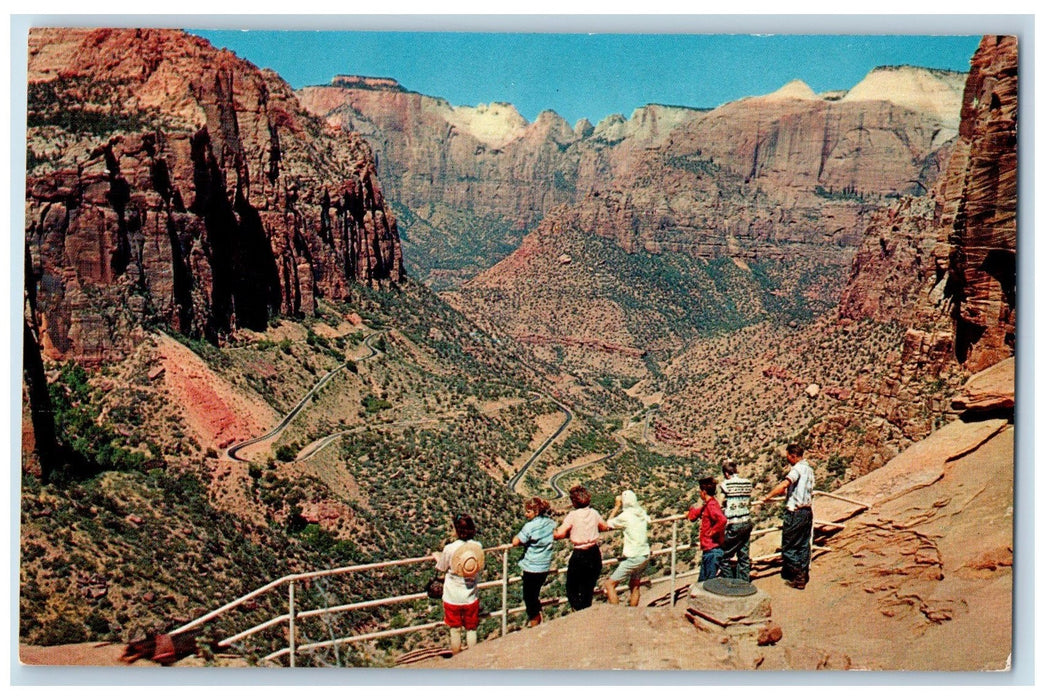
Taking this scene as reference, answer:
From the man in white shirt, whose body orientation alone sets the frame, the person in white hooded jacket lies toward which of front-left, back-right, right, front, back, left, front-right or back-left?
left

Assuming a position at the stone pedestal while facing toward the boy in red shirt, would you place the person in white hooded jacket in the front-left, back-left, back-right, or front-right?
front-left

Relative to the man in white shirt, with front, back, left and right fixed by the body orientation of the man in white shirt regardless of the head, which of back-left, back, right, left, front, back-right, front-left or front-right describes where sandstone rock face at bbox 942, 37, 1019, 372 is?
right

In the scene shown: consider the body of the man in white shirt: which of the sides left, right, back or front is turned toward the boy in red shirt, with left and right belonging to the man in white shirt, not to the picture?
front

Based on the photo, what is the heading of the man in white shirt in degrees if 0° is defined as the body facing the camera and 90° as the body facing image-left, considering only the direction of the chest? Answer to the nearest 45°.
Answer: approximately 135°

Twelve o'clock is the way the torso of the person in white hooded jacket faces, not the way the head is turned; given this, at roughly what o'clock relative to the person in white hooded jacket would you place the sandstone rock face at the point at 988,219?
The sandstone rock face is roughly at 3 o'clock from the person in white hooded jacket.

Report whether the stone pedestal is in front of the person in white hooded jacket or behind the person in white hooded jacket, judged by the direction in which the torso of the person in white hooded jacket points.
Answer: behind

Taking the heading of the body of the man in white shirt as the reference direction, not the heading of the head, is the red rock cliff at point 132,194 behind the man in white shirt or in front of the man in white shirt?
in front

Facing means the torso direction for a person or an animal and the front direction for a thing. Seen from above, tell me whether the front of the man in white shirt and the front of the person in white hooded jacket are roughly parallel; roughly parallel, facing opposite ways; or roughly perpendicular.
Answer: roughly parallel

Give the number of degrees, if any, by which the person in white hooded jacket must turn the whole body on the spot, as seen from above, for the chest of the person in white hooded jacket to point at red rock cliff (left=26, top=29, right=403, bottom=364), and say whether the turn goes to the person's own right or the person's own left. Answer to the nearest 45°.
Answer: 0° — they already face it

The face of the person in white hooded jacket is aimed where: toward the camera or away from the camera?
away from the camera

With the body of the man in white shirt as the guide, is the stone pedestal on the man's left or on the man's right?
on the man's left

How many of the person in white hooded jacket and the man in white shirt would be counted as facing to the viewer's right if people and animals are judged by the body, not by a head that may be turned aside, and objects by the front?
0

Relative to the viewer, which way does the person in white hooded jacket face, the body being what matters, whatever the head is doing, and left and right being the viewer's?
facing away from the viewer and to the left of the viewer

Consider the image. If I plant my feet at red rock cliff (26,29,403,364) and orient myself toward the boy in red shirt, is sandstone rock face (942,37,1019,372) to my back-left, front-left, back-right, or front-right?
front-left
